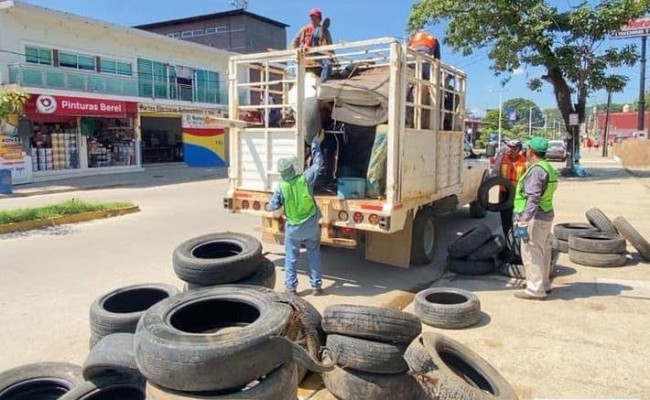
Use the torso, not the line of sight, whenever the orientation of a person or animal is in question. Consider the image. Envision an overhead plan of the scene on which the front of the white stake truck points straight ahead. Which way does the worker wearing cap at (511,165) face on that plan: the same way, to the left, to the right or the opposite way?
the opposite way

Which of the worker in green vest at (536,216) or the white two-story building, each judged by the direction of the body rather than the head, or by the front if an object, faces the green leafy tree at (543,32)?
the white two-story building

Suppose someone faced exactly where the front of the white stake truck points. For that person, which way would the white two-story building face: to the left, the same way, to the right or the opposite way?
to the right

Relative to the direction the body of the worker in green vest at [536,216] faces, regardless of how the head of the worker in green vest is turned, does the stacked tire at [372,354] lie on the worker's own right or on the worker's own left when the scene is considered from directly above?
on the worker's own left

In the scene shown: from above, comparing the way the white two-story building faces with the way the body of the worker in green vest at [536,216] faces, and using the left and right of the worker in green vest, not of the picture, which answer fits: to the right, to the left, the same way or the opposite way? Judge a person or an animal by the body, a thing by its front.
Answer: the opposite way

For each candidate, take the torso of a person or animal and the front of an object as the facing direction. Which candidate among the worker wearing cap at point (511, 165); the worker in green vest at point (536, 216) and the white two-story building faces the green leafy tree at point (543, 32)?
the white two-story building

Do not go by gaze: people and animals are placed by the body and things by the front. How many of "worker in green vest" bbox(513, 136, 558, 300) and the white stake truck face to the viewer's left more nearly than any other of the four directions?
1

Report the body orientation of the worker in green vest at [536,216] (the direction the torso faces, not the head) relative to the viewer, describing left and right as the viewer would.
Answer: facing to the left of the viewer

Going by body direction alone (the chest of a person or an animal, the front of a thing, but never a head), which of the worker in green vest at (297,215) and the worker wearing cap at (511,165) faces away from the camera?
the worker in green vest

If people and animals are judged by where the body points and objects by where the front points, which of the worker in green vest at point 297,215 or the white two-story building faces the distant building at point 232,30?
the worker in green vest

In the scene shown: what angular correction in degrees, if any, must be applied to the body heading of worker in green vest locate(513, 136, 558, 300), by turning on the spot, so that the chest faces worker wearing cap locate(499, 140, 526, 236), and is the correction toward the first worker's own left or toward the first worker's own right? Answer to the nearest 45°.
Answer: approximately 90° to the first worker's own right

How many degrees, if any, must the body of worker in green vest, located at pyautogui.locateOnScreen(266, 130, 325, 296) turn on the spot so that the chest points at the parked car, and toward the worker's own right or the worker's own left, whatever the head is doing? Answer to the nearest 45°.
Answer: approximately 45° to the worker's own right

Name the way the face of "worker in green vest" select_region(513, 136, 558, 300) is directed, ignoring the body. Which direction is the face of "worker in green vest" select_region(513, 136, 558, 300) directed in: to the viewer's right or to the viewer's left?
to the viewer's left

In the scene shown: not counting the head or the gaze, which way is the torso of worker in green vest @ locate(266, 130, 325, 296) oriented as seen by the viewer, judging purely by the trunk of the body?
away from the camera
